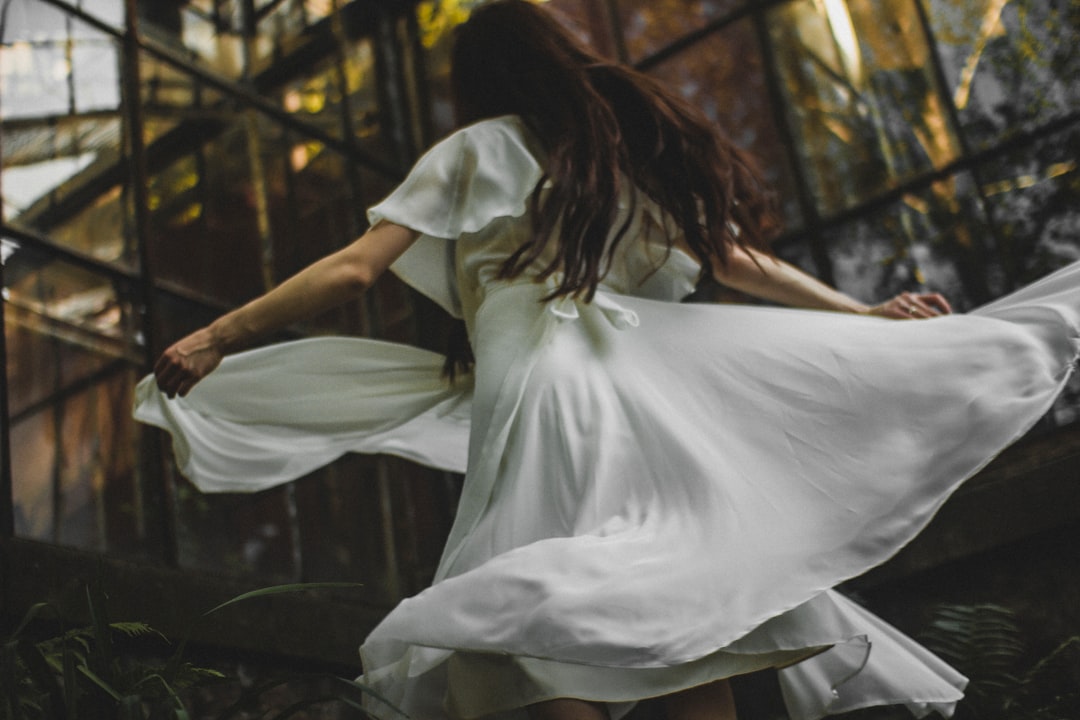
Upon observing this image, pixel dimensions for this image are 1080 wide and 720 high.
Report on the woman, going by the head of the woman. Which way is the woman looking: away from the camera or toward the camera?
away from the camera

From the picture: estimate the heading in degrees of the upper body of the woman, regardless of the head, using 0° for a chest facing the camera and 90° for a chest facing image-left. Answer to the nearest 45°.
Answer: approximately 180°
